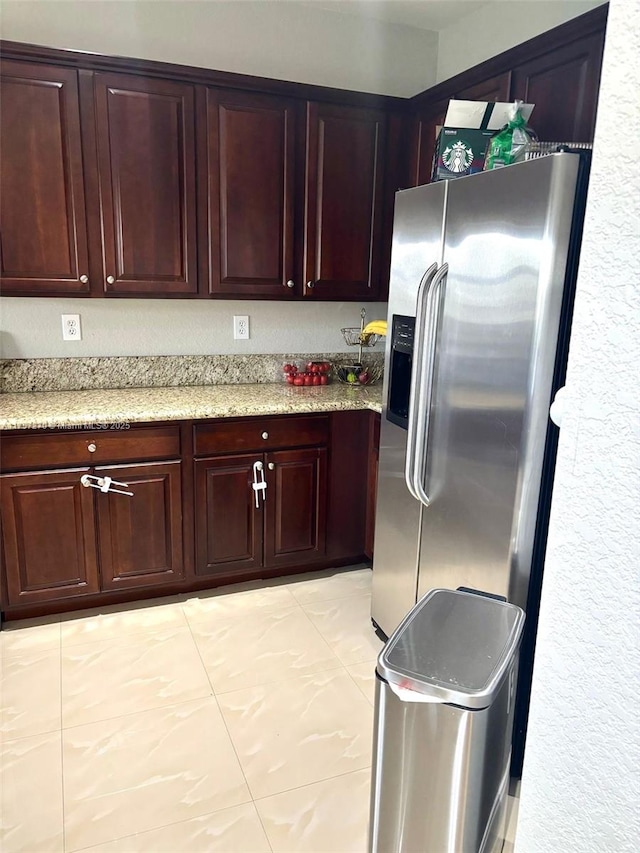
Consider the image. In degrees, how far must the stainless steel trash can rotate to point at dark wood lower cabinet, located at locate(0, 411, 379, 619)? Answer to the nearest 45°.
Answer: approximately 135° to its right

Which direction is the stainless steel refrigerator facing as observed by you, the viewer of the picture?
facing the viewer and to the left of the viewer

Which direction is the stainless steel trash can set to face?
toward the camera

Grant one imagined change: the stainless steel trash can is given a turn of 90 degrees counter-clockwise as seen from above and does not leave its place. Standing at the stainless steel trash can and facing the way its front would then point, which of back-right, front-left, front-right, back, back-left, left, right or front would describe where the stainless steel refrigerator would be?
left
